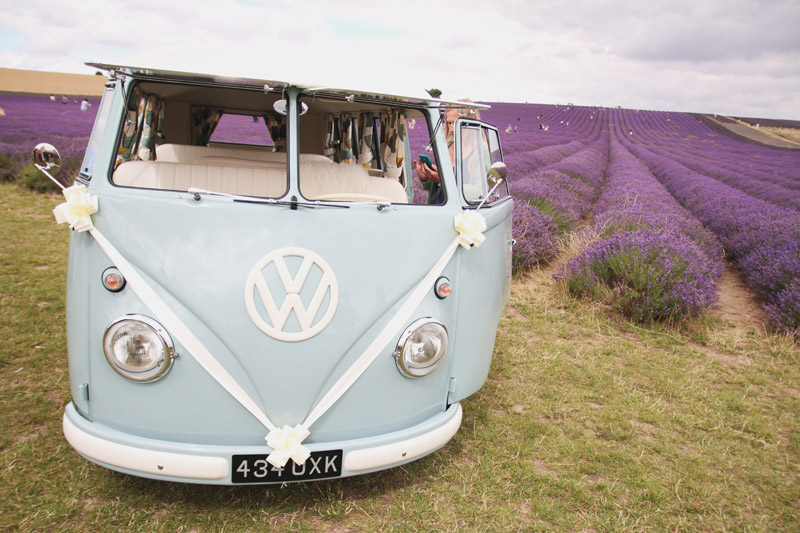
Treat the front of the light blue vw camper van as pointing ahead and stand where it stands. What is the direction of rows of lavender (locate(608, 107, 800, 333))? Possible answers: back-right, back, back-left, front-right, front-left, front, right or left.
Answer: back-left

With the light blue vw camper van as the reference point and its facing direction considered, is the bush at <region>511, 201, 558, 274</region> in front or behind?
behind

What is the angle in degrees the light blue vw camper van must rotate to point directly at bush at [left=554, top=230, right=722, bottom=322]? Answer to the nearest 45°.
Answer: approximately 135° to its left

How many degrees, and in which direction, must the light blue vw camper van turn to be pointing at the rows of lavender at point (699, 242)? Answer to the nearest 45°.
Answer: approximately 135° to its left

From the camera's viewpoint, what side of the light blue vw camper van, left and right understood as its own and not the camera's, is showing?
front
